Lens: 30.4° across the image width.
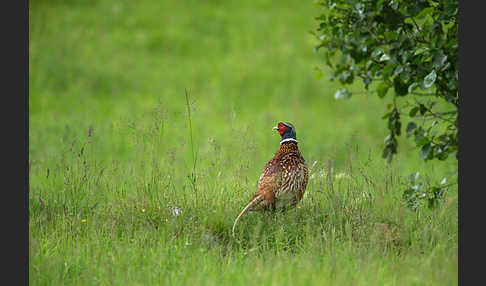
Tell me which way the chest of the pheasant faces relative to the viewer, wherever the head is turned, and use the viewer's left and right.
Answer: facing away from the viewer and to the right of the viewer
